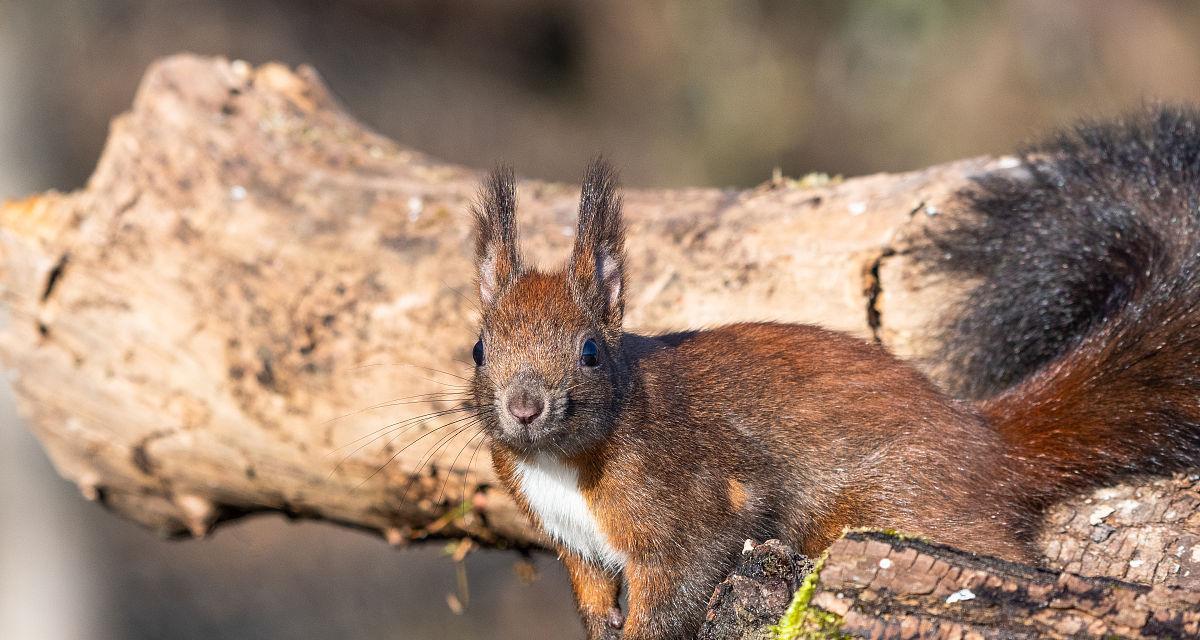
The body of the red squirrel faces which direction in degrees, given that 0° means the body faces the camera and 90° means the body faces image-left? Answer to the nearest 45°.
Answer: approximately 45°
